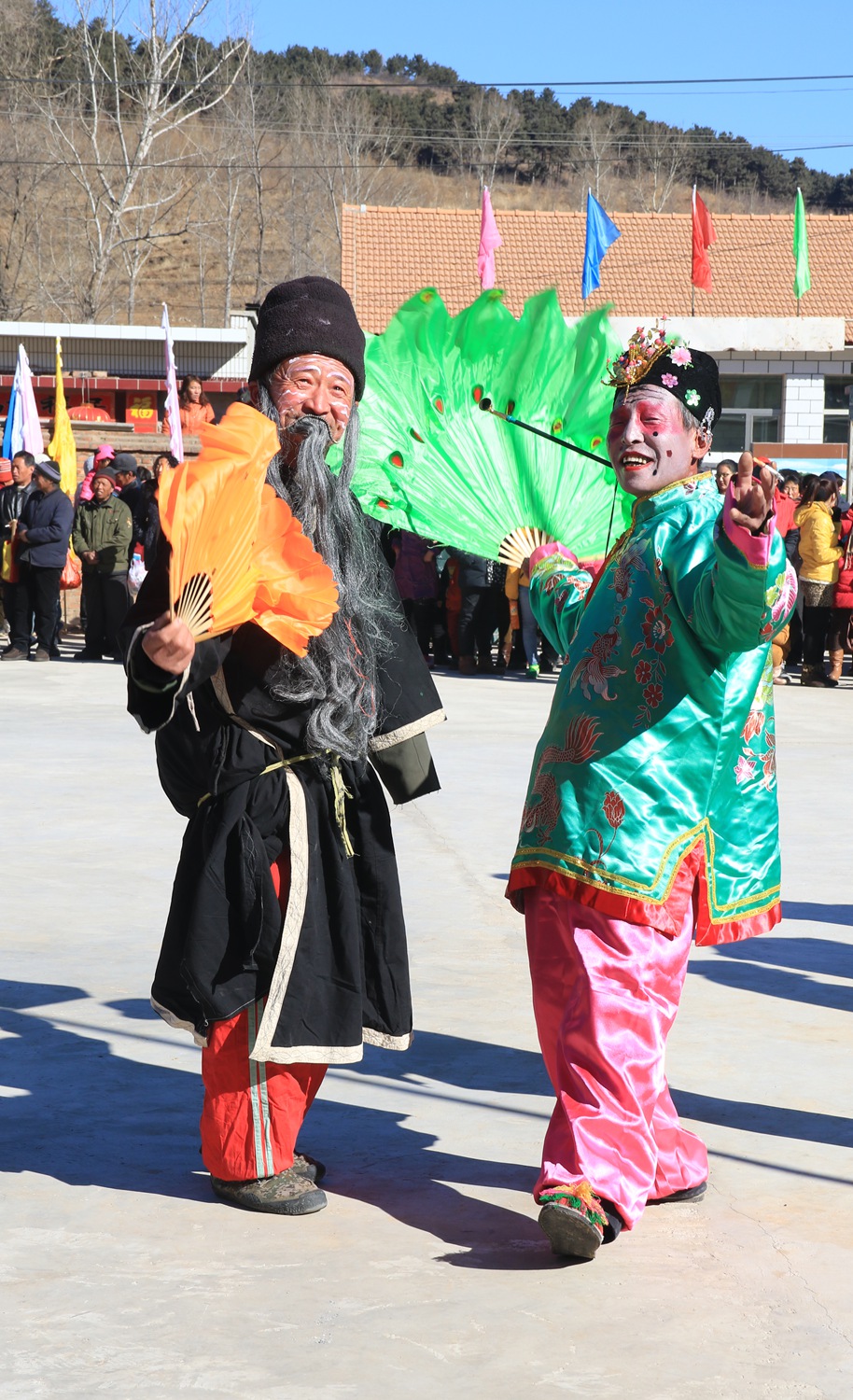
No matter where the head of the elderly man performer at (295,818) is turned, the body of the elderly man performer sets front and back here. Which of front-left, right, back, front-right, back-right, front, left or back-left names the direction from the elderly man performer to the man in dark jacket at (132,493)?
back-left

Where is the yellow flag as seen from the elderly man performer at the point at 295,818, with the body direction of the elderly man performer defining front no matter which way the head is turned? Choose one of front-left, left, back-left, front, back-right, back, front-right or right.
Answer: back-left

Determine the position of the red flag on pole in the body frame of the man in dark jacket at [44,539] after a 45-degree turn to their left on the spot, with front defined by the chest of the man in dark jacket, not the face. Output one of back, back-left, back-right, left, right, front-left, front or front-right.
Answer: back-left

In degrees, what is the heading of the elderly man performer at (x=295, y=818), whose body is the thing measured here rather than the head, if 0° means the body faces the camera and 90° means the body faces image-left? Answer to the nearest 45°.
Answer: approximately 315°

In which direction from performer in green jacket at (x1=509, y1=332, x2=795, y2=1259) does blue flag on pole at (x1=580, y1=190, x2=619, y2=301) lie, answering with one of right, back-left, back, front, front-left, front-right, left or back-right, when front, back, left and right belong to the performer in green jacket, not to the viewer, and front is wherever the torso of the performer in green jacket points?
back-right

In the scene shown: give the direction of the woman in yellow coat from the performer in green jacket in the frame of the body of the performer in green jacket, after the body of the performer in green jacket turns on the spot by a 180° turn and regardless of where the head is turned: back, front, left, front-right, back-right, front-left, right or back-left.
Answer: front-left

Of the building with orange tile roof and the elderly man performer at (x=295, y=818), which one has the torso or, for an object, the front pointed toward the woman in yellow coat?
the building with orange tile roof

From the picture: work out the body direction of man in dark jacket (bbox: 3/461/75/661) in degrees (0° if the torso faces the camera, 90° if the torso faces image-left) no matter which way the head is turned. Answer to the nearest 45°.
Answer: approximately 45°

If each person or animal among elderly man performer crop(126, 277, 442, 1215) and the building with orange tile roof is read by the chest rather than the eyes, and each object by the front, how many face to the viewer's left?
0

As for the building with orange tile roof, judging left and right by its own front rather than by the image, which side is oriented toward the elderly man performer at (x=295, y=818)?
front
